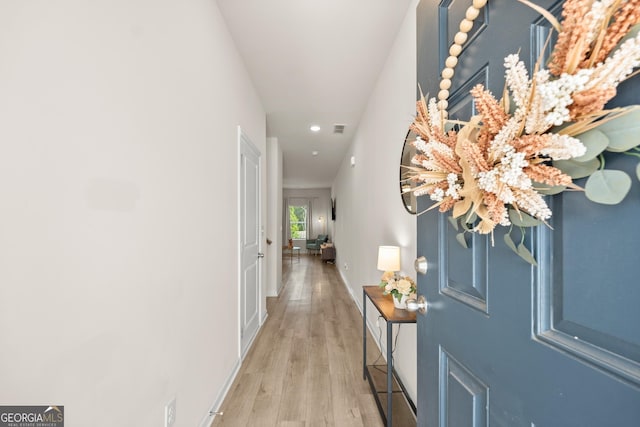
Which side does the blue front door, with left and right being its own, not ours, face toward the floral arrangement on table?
right

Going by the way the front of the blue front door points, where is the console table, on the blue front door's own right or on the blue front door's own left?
on the blue front door's own right

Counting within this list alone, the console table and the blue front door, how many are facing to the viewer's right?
0

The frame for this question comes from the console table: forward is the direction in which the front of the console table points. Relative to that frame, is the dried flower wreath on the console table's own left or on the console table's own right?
on the console table's own left

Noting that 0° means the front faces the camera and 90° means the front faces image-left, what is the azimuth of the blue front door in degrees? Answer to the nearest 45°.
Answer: approximately 45°

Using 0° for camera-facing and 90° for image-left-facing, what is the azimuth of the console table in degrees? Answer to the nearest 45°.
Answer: approximately 90°

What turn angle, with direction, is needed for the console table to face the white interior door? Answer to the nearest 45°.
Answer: approximately 45° to its right

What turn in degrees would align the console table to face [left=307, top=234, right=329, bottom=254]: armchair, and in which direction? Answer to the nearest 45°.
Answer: approximately 90° to its right
